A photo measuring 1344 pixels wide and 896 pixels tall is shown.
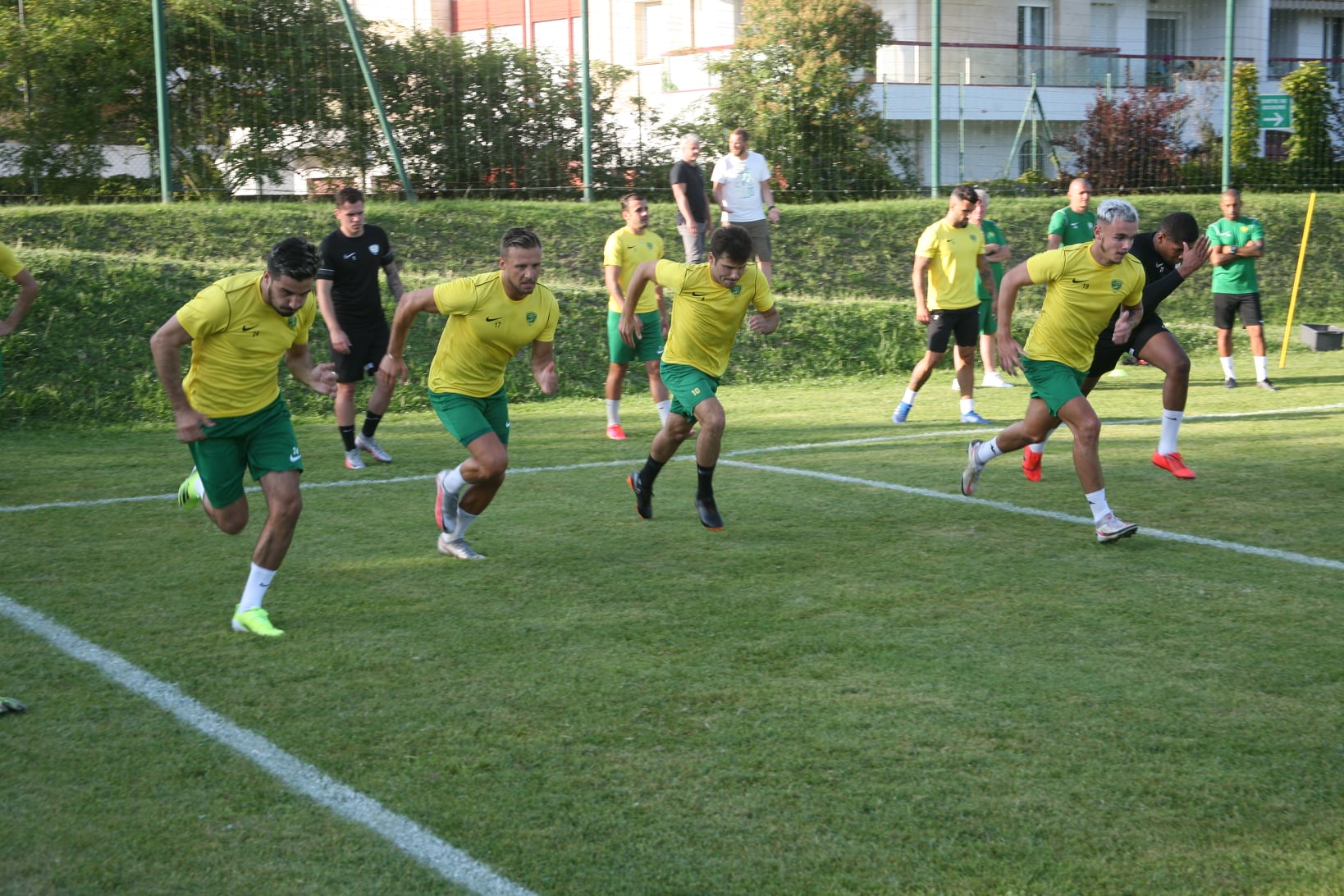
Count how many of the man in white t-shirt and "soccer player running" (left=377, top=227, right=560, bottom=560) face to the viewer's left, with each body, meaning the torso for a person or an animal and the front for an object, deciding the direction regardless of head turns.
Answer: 0

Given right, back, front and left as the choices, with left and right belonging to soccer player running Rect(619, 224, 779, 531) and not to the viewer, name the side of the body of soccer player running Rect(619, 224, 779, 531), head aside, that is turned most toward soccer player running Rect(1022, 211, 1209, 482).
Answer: left

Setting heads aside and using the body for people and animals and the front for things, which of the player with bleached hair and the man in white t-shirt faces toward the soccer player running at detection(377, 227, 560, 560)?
the man in white t-shirt

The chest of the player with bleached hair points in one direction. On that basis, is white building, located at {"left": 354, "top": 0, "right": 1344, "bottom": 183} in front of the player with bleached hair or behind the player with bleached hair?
behind

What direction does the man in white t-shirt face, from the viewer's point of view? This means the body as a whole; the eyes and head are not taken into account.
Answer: toward the camera

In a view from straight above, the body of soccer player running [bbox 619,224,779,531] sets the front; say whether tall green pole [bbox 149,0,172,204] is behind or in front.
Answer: behind

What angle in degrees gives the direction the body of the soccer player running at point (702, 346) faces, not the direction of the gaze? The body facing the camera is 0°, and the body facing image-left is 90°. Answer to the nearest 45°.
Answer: approximately 315°

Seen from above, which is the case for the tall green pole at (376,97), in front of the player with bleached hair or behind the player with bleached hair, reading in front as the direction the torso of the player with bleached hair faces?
behind

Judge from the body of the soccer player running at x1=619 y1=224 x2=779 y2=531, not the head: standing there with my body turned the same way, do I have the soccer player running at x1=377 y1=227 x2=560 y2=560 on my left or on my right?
on my right

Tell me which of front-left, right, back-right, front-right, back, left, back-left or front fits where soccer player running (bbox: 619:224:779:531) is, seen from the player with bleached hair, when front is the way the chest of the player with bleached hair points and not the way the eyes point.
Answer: back-right

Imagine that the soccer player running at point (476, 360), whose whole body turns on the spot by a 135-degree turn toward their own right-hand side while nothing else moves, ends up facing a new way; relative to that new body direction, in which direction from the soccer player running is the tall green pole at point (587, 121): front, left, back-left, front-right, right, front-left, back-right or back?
right

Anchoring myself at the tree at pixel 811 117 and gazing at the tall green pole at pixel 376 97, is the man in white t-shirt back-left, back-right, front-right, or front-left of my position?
front-left

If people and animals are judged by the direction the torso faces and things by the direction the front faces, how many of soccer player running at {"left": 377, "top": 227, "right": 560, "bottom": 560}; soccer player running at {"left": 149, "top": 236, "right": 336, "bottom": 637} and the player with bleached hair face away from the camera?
0
